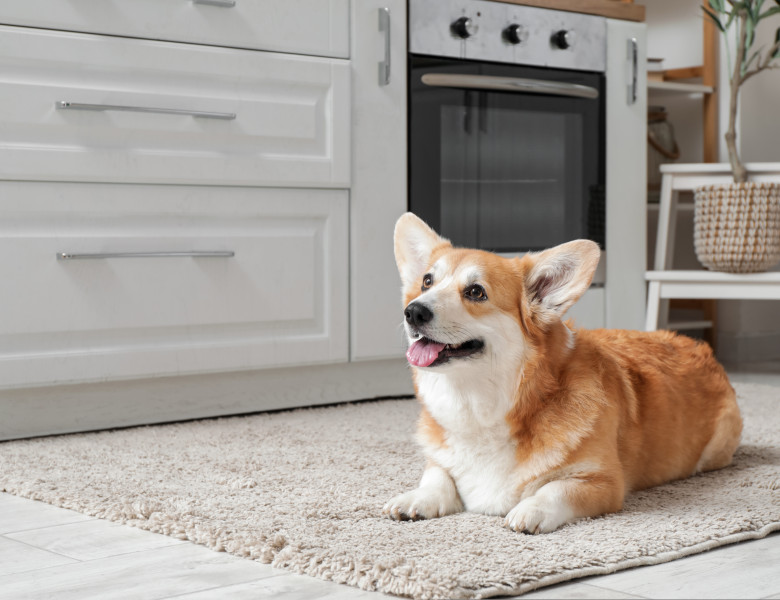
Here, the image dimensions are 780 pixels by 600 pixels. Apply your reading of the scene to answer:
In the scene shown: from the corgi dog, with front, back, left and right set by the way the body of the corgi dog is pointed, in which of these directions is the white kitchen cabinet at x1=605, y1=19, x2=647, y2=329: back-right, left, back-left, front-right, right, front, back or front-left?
back-right

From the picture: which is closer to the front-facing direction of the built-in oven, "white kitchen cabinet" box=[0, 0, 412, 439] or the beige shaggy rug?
the beige shaggy rug

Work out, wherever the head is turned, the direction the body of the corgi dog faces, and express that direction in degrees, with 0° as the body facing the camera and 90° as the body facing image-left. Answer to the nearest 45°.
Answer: approximately 45°

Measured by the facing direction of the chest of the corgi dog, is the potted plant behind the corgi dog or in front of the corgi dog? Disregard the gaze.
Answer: behind

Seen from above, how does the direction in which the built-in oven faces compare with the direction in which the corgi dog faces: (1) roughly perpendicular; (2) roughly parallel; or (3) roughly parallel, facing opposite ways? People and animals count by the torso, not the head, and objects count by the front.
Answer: roughly perpendicular
